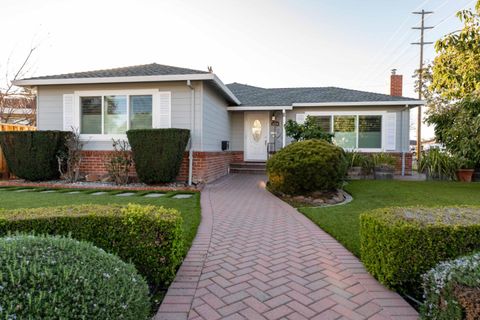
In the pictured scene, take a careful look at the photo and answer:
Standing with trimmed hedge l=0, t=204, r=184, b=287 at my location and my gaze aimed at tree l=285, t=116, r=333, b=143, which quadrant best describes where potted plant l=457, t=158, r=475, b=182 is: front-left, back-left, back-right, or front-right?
front-right

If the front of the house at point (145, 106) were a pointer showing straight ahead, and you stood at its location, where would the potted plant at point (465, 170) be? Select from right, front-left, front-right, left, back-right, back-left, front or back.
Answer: left

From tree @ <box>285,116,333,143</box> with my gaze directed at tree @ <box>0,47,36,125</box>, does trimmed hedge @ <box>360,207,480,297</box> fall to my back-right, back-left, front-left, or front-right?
back-left

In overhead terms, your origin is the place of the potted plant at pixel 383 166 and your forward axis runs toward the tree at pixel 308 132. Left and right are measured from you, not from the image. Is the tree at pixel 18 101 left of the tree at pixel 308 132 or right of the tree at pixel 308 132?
right

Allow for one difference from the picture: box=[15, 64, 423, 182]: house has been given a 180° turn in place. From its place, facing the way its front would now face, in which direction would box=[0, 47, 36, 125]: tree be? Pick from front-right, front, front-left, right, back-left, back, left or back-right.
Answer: front-left

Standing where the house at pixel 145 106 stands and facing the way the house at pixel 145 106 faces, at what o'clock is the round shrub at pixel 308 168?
The round shrub is roughly at 10 o'clock from the house.

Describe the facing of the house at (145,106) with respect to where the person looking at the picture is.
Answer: facing the viewer

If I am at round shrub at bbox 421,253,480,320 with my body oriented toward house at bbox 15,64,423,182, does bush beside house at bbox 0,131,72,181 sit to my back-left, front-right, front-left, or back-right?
front-left

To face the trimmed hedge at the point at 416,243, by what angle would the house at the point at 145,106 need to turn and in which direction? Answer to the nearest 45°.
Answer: approximately 45° to its left

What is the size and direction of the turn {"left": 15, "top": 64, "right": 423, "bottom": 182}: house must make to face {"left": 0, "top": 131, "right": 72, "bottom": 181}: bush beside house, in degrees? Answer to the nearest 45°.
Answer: approximately 90° to its right

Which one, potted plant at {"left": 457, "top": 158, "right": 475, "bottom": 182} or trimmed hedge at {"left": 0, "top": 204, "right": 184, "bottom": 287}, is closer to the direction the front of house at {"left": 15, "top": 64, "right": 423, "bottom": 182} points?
the trimmed hedge

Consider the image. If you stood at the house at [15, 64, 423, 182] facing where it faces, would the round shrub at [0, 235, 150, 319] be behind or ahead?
ahead

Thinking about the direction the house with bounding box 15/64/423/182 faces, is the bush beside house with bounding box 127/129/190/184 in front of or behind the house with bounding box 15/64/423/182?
in front
